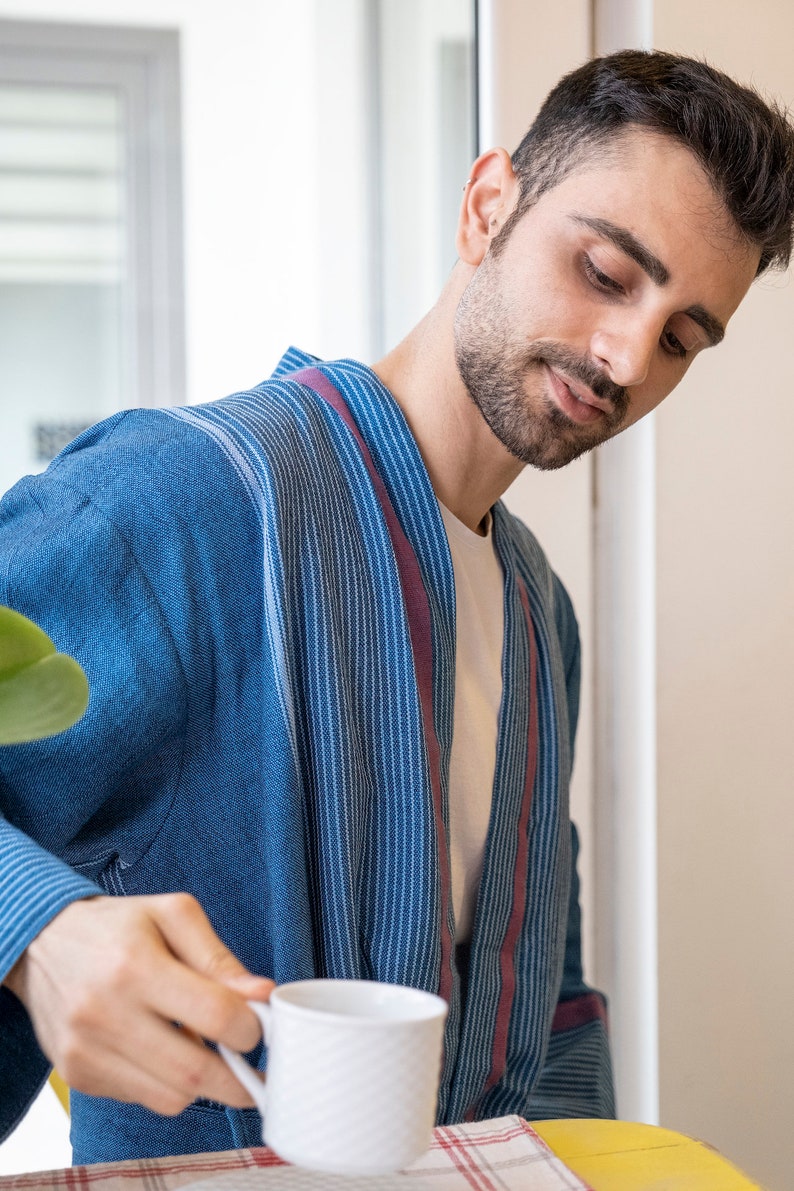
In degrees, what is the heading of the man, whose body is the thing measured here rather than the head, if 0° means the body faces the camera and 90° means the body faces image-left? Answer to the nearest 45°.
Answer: approximately 315°
